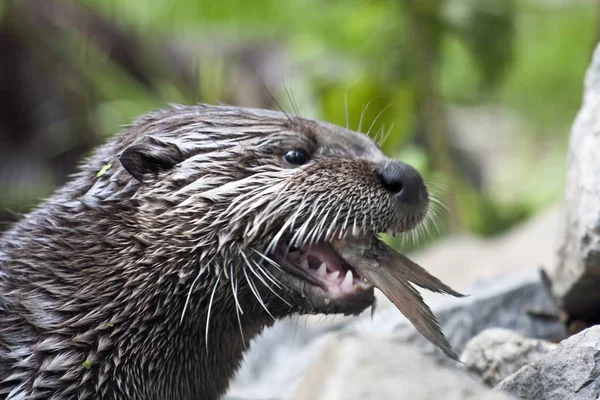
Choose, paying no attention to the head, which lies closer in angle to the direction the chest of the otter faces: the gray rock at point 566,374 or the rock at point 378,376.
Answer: the gray rock

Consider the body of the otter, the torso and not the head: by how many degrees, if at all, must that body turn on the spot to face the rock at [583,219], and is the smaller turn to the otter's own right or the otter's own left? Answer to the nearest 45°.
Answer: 0° — it already faces it

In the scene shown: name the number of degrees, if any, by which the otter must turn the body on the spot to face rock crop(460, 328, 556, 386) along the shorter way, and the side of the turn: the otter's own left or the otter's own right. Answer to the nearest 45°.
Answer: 0° — it already faces it

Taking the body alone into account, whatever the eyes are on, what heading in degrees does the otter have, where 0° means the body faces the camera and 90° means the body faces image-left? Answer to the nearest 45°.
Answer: approximately 270°

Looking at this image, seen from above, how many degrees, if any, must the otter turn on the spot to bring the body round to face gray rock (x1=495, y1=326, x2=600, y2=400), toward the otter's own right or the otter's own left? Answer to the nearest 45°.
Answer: approximately 45° to the otter's own right
